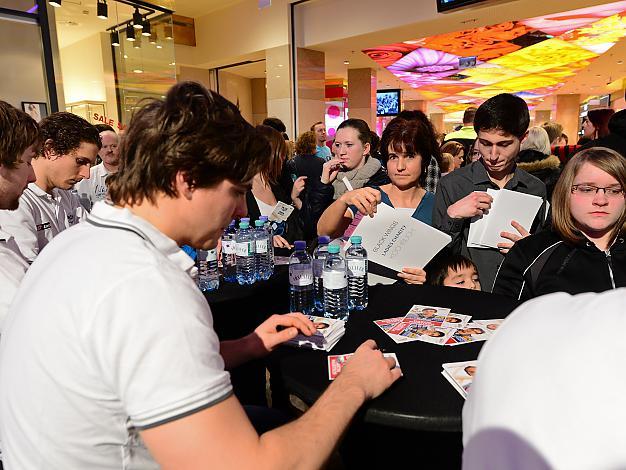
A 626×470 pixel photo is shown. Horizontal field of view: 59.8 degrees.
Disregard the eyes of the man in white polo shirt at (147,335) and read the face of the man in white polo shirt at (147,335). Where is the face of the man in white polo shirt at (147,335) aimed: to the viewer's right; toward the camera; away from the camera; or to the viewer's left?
to the viewer's right

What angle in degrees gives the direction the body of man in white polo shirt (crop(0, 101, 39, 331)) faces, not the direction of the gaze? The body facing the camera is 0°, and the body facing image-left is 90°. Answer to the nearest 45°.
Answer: approximately 270°

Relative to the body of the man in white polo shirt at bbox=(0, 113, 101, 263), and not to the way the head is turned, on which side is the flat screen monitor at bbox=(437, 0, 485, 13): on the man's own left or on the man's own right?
on the man's own left

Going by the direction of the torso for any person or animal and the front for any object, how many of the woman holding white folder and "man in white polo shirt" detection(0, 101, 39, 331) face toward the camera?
1

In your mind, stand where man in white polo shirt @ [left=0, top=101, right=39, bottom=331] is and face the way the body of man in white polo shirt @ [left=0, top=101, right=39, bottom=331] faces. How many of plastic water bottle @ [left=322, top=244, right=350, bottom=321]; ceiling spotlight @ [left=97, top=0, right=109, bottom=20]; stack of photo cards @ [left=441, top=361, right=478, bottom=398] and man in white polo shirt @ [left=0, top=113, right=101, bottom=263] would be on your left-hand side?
2

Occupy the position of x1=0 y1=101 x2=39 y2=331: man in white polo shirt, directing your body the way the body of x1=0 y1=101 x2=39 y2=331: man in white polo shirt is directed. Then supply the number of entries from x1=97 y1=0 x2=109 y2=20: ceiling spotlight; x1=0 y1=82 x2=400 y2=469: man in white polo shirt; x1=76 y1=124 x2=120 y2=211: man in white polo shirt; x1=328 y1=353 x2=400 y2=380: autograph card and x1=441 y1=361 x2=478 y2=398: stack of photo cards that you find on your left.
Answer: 2

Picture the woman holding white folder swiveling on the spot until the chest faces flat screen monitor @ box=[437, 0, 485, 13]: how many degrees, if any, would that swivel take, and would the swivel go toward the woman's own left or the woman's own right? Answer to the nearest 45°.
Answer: approximately 180°

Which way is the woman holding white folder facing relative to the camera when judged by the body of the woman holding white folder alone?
toward the camera

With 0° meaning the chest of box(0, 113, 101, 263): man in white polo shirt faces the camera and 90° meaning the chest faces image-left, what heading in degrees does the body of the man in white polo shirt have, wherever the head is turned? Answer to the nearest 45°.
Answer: approximately 315°

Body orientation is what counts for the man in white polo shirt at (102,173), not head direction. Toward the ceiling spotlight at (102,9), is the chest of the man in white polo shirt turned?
no

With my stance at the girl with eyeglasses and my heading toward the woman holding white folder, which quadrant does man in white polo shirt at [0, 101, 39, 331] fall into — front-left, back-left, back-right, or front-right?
front-left

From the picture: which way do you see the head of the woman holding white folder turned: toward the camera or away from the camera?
toward the camera

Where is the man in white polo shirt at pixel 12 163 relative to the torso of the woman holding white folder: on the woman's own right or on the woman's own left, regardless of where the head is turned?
on the woman's own right

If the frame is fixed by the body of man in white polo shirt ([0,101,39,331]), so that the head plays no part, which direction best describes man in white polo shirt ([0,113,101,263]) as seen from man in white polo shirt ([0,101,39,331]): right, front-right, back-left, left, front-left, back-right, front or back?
left

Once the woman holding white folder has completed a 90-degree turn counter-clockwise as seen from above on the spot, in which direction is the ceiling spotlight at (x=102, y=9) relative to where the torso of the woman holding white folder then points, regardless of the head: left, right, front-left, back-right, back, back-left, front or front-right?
back-left

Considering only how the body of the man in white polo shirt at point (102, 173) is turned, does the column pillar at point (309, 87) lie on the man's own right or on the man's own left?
on the man's own left

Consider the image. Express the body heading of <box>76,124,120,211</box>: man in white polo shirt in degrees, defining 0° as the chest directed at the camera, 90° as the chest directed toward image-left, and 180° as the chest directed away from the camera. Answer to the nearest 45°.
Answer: approximately 315°

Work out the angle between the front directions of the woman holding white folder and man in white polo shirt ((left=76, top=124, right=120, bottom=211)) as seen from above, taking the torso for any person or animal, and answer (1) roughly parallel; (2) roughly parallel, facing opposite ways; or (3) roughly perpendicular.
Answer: roughly parallel

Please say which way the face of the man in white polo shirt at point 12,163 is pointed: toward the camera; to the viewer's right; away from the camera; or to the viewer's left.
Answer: to the viewer's right
